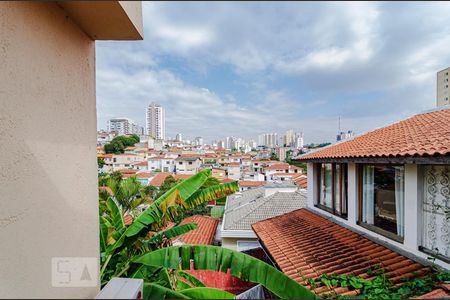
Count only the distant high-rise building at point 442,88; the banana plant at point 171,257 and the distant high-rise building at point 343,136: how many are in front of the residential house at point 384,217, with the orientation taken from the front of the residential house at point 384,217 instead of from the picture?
1

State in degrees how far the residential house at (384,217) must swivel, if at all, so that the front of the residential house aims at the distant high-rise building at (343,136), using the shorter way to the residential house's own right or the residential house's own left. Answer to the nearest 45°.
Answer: approximately 135° to the residential house's own right

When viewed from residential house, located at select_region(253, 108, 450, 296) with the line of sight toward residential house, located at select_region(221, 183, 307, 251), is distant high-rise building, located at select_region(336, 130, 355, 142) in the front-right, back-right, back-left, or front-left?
front-right

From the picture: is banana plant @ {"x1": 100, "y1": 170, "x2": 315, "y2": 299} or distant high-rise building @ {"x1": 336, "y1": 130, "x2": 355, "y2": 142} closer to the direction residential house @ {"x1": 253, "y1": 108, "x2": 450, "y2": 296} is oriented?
the banana plant

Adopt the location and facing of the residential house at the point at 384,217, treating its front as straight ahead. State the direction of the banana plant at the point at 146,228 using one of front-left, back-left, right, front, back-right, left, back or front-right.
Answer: front

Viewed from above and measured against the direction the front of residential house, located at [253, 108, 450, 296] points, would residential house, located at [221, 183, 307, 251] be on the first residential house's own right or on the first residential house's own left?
on the first residential house's own right

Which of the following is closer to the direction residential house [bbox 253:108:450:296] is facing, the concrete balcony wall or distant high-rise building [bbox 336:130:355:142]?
the concrete balcony wall

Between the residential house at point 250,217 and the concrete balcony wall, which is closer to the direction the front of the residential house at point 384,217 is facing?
the concrete balcony wall

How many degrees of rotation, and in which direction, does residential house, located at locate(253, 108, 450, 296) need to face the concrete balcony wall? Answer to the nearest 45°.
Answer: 0° — it already faces it

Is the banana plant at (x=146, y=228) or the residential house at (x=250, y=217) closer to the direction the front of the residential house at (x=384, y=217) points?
the banana plant

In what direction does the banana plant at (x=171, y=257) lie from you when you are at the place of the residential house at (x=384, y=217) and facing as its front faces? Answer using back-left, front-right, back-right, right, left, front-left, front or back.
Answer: front

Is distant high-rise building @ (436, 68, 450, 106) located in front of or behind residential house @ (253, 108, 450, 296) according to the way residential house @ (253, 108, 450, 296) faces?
behind
